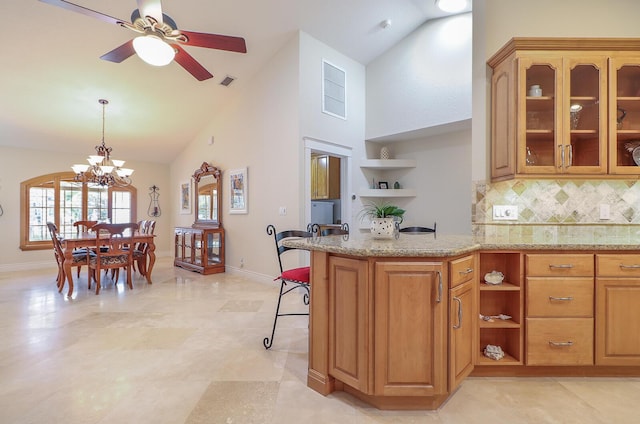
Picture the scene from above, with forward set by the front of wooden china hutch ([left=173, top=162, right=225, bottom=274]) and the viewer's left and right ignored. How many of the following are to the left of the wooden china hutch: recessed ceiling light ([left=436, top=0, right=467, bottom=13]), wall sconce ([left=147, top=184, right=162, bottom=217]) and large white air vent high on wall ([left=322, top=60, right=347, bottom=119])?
2

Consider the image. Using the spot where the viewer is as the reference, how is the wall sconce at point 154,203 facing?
facing the viewer

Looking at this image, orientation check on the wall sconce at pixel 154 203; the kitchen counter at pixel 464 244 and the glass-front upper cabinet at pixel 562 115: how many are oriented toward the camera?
3

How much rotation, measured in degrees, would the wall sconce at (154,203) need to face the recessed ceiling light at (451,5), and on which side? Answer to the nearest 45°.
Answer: approximately 45° to its left

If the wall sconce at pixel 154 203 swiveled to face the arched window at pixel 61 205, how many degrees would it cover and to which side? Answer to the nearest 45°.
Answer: approximately 90° to its right

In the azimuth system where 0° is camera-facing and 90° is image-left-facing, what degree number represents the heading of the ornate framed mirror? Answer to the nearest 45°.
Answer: approximately 45°

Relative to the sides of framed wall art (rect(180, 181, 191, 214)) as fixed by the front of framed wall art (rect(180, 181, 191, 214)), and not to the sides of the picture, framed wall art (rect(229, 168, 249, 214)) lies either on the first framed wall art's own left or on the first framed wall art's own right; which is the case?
on the first framed wall art's own left

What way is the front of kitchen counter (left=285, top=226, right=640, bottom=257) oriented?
toward the camera

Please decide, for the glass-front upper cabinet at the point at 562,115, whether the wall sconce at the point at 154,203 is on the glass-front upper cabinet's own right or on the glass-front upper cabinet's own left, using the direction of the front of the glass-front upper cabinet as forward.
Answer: on the glass-front upper cabinet's own right

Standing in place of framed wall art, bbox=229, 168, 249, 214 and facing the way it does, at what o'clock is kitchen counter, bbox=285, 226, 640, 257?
The kitchen counter is roughly at 10 o'clock from the framed wall art.

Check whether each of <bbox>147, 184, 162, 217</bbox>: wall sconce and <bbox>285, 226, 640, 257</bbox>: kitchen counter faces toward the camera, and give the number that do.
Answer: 2
